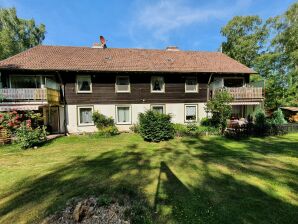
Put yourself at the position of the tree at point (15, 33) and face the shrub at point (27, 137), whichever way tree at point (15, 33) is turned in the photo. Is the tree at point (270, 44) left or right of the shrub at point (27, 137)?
left

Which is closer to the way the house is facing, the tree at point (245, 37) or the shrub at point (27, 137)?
the shrub

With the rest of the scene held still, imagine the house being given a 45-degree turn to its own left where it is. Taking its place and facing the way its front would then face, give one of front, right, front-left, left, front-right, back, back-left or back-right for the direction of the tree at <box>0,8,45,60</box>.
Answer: back

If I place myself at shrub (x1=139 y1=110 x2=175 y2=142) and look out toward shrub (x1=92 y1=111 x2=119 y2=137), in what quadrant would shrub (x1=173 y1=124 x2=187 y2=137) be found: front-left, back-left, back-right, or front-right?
back-right

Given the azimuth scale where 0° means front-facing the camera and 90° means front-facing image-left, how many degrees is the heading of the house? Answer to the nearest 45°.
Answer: approximately 0°

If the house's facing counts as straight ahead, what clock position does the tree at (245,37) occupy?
The tree is roughly at 8 o'clock from the house.

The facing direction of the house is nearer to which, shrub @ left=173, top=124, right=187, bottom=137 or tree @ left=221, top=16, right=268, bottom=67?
the shrub
